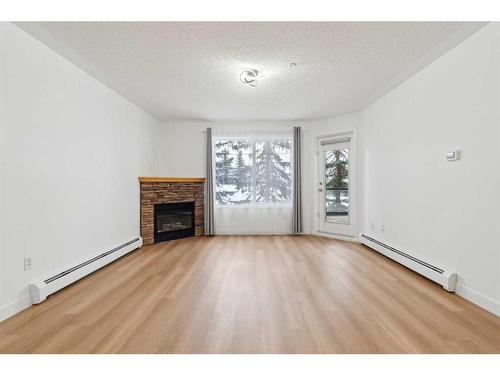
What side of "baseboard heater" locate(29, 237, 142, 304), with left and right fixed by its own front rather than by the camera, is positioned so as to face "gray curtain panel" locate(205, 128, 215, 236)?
left

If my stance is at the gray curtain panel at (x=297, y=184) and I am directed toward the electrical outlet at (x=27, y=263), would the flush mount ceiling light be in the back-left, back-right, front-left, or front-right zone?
front-left

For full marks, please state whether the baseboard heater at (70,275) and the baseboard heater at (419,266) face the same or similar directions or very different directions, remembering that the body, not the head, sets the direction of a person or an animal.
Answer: very different directions

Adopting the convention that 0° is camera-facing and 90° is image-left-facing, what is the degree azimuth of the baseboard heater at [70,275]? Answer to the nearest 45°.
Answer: approximately 315°

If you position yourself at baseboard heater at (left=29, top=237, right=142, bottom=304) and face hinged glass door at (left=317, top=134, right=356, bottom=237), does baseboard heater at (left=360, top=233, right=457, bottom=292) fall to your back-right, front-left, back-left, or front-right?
front-right

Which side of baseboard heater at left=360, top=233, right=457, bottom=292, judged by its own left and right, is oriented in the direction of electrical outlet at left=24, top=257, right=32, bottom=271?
front

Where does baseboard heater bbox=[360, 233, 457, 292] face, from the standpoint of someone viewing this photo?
facing the viewer and to the left of the viewer

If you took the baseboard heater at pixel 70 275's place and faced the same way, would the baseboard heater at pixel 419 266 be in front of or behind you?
in front

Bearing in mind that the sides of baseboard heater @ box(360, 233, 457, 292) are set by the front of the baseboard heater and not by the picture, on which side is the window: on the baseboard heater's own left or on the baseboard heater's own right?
on the baseboard heater's own right

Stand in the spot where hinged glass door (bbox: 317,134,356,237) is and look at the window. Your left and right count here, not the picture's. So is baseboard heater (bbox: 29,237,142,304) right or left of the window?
left

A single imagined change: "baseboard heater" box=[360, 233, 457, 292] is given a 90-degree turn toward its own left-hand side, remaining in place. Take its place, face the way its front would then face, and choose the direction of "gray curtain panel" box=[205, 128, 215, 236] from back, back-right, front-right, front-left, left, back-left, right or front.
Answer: back-right

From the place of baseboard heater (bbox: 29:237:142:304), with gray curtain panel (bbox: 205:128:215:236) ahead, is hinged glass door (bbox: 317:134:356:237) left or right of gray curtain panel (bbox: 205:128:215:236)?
right

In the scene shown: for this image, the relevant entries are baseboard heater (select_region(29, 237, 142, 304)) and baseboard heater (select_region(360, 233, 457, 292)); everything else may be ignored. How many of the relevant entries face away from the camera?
0
